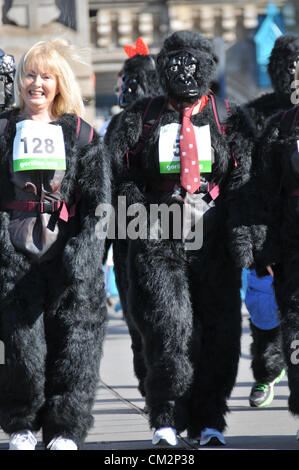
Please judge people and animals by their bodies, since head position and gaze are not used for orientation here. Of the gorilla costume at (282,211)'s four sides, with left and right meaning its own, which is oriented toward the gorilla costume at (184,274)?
right

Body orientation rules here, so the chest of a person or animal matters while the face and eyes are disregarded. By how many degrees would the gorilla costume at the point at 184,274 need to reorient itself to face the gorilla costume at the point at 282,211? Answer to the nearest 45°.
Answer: approximately 90° to its left

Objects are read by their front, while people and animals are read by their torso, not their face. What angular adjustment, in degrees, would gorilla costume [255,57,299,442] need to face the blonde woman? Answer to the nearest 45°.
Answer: approximately 45° to its right

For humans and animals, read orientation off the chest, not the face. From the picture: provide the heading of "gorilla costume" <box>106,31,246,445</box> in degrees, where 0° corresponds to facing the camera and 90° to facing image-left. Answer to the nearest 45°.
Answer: approximately 0°

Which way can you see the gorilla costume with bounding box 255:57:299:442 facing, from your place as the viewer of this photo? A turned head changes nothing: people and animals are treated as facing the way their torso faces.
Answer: facing the viewer

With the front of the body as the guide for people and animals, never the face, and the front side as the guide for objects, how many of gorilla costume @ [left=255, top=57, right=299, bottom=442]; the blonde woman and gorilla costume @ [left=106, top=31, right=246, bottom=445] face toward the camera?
3

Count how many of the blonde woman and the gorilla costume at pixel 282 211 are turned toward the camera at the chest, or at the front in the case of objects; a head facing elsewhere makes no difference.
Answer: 2

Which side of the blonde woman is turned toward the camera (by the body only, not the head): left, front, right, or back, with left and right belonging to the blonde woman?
front

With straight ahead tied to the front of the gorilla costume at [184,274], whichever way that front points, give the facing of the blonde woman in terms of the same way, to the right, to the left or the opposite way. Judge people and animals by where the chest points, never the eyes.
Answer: the same way

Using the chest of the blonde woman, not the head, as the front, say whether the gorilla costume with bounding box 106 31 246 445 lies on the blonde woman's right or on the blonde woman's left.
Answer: on the blonde woman's left

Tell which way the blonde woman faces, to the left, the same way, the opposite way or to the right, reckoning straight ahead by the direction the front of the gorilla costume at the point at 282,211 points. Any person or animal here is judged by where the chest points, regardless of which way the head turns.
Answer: the same way
